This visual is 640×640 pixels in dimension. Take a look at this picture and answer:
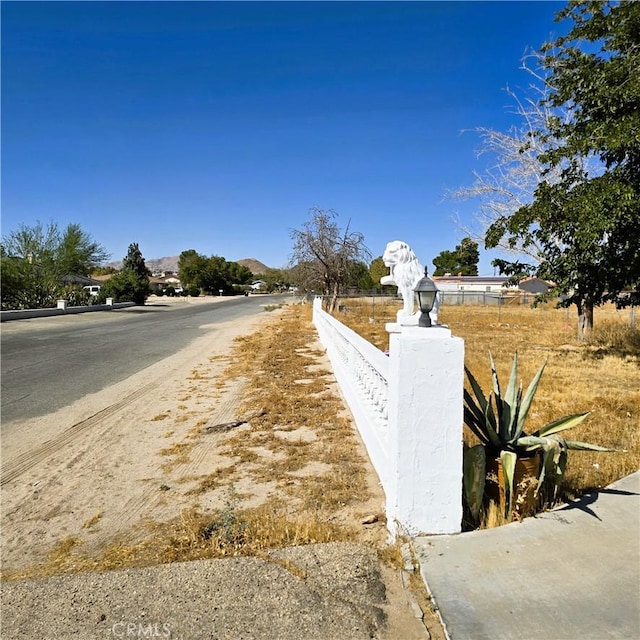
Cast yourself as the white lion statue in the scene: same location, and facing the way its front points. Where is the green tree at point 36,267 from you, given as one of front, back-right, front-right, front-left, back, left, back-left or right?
front-right

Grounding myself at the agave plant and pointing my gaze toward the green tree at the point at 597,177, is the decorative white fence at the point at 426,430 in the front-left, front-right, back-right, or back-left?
back-left

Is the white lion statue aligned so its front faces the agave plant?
no

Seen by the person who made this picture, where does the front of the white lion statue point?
facing to the left of the viewer

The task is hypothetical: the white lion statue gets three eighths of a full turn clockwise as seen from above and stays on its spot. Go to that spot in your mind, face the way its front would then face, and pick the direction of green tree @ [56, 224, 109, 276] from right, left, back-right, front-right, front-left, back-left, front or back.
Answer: left

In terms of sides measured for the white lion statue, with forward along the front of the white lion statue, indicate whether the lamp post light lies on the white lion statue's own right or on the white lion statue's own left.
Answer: on the white lion statue's own left

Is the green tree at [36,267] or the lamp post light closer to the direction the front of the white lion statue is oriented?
the green tree

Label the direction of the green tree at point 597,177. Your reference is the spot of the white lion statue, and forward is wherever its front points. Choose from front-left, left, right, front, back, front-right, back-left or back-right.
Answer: back-right
